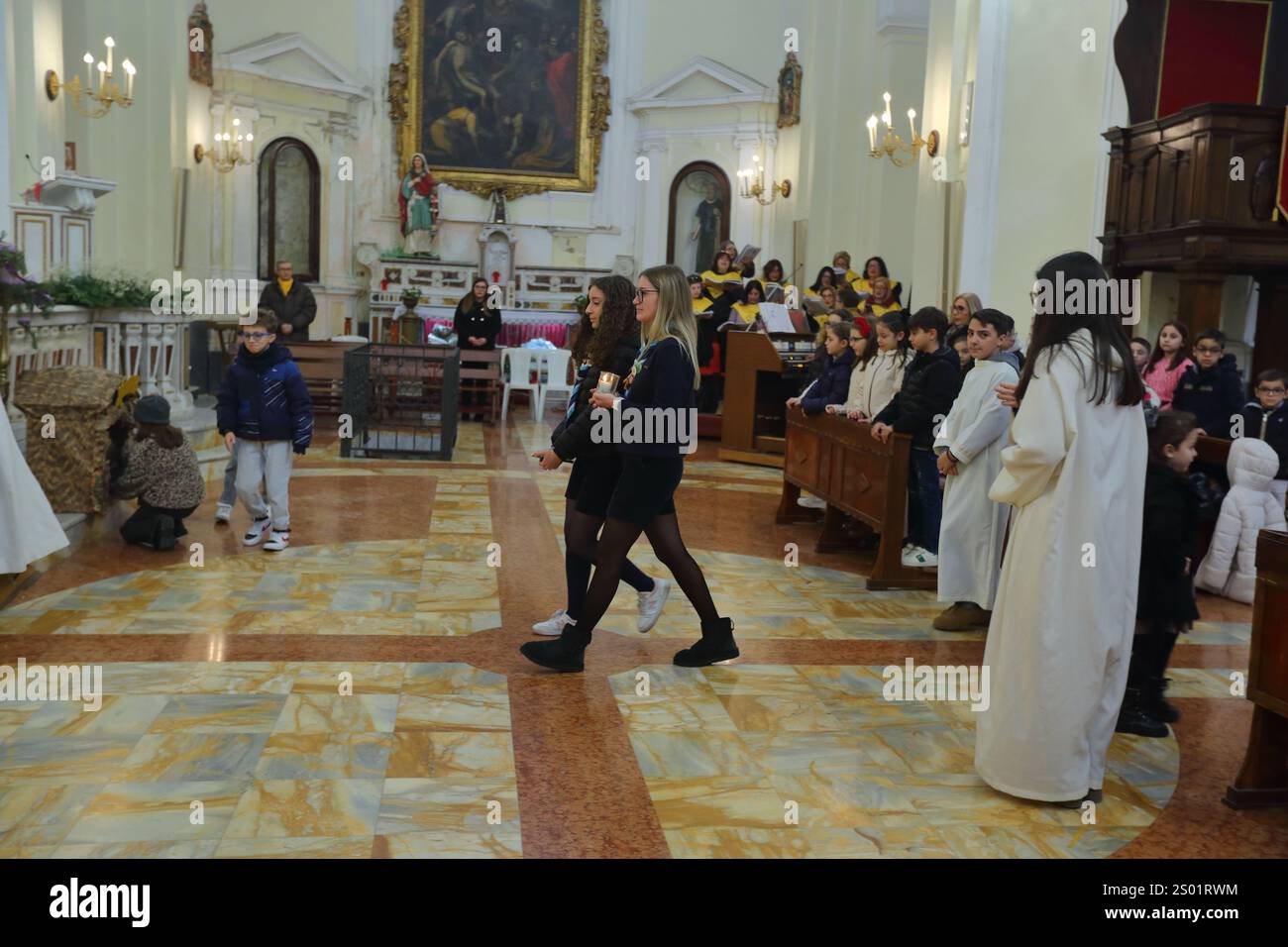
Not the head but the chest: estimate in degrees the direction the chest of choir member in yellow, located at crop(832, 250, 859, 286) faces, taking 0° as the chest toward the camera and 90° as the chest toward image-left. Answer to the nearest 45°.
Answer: approximately 45°

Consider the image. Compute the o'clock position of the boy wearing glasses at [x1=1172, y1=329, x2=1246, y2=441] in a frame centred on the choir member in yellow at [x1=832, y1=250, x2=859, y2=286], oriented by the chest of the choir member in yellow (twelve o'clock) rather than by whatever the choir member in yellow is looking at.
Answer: The boy wearing glasses is roughly at 10 o'clock from the choir member in yellow.

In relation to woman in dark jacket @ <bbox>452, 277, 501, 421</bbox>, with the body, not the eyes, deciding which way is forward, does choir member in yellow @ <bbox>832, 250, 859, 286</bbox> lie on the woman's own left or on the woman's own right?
on the woman's own left

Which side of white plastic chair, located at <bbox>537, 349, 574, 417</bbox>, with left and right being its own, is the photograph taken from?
front

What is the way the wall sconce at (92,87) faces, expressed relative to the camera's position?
facing to the right of the viewer

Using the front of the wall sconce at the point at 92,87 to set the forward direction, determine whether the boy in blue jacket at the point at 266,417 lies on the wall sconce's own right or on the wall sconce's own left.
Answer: on the wall sconce's own right

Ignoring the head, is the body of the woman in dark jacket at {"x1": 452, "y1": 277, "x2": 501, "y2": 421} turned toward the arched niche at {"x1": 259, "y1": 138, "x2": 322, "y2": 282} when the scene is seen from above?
no

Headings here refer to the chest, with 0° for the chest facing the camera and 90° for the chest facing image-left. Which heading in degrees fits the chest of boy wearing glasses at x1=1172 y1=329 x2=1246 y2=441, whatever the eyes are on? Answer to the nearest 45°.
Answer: approximately 45°

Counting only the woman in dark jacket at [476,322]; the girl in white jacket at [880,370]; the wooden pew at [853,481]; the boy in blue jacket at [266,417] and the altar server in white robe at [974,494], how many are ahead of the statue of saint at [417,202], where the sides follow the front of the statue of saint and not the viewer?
5

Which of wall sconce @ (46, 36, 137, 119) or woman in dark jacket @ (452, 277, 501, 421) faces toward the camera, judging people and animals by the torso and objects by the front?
the woman in dark jacket

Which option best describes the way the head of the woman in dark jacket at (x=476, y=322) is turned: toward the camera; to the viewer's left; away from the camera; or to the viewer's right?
toward the camera

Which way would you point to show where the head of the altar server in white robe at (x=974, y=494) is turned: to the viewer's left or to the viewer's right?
to the viewer's left

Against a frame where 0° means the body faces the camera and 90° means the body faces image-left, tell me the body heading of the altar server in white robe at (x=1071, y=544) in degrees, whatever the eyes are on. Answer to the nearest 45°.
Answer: approximately 135°

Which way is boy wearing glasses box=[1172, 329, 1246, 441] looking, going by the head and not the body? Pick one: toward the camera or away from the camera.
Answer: toward the camera
